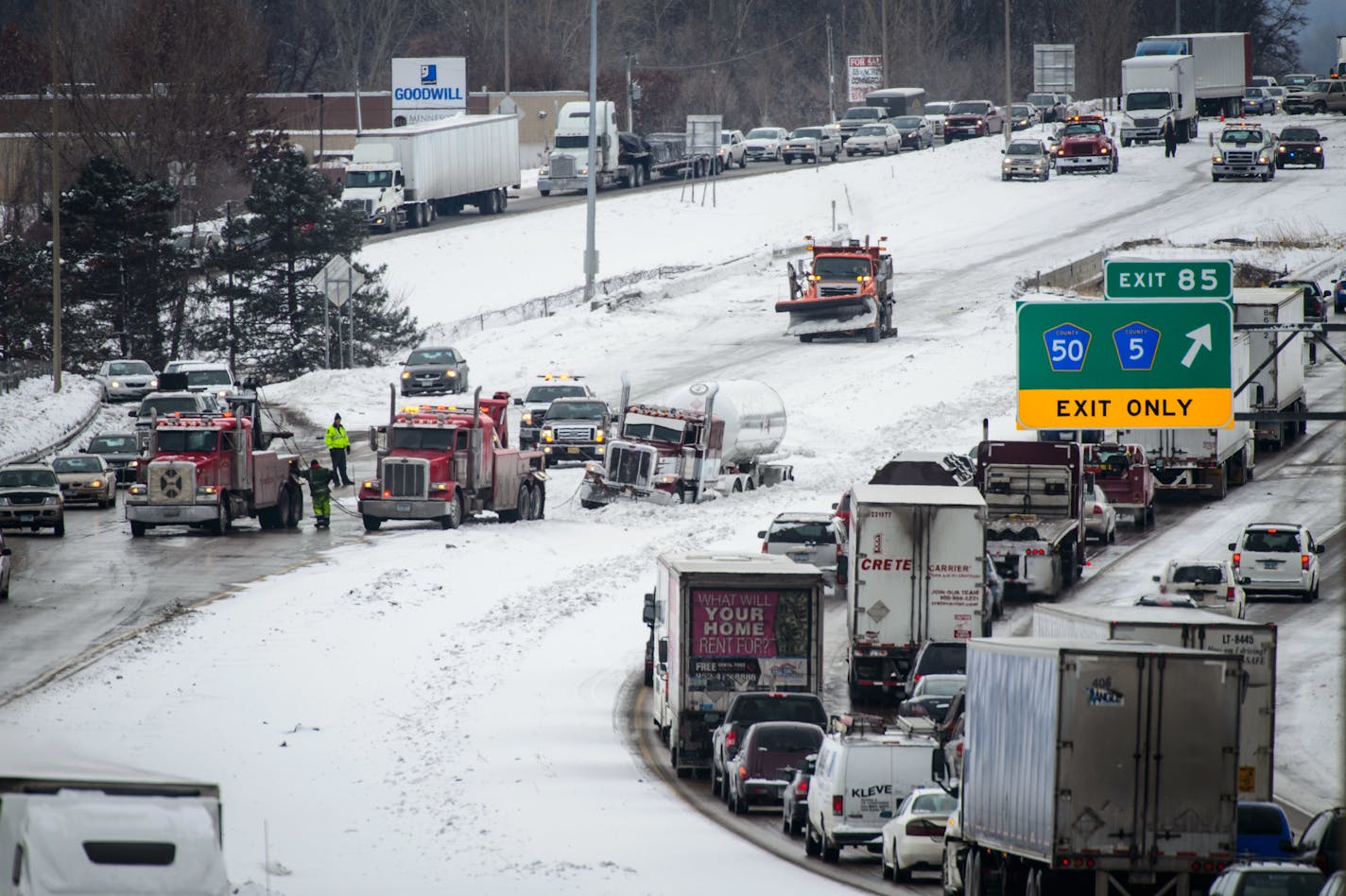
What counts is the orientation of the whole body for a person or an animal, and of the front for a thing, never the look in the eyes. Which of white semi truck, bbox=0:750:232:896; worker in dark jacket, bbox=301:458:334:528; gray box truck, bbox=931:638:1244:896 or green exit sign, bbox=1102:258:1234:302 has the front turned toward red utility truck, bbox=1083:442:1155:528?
gray box truck, bbox=931:638:1244:896

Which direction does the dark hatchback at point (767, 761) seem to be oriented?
away from the camera

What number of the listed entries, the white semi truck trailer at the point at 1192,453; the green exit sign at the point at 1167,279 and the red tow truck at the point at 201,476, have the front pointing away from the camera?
1

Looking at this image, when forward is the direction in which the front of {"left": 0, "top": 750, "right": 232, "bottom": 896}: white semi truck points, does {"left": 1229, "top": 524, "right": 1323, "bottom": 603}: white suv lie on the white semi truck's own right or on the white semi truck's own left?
on the white semi truck's own left

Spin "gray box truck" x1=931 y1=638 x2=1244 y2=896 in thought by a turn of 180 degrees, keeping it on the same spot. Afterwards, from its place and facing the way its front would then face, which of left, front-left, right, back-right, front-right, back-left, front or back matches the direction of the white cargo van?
back-right

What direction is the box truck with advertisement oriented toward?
away from the camera

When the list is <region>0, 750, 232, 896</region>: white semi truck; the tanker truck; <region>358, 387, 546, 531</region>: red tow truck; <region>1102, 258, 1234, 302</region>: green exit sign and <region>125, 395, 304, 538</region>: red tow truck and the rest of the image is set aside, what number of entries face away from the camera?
0

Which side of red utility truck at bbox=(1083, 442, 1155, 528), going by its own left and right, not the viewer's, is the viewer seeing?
back

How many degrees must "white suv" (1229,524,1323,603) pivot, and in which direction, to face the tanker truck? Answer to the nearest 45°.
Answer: approximately 45° to its left

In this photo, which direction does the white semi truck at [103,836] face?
toward the camera

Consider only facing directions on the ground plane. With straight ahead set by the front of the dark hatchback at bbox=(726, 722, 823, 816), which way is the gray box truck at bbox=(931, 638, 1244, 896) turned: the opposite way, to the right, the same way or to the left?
the same way

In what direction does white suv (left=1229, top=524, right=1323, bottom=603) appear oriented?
away from the camera

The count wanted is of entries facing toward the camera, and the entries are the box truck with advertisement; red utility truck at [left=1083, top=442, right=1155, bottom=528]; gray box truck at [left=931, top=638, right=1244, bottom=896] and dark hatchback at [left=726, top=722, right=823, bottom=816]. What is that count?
0

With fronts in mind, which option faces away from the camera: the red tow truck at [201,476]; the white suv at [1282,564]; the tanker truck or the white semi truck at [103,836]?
the white suv

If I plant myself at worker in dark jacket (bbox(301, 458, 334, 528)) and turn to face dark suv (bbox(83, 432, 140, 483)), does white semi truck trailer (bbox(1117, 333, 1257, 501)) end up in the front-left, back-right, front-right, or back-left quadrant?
back-right

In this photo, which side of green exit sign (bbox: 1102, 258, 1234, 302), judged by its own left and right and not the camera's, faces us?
front

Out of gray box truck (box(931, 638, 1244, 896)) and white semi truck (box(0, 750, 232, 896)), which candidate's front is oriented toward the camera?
white semi truck (box(0, 750, 232, 896))
